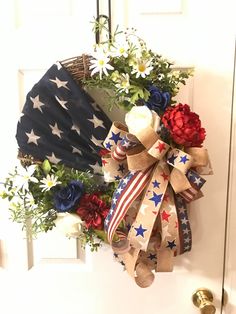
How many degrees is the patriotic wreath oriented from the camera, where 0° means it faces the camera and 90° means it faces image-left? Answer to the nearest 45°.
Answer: approximately 0°
